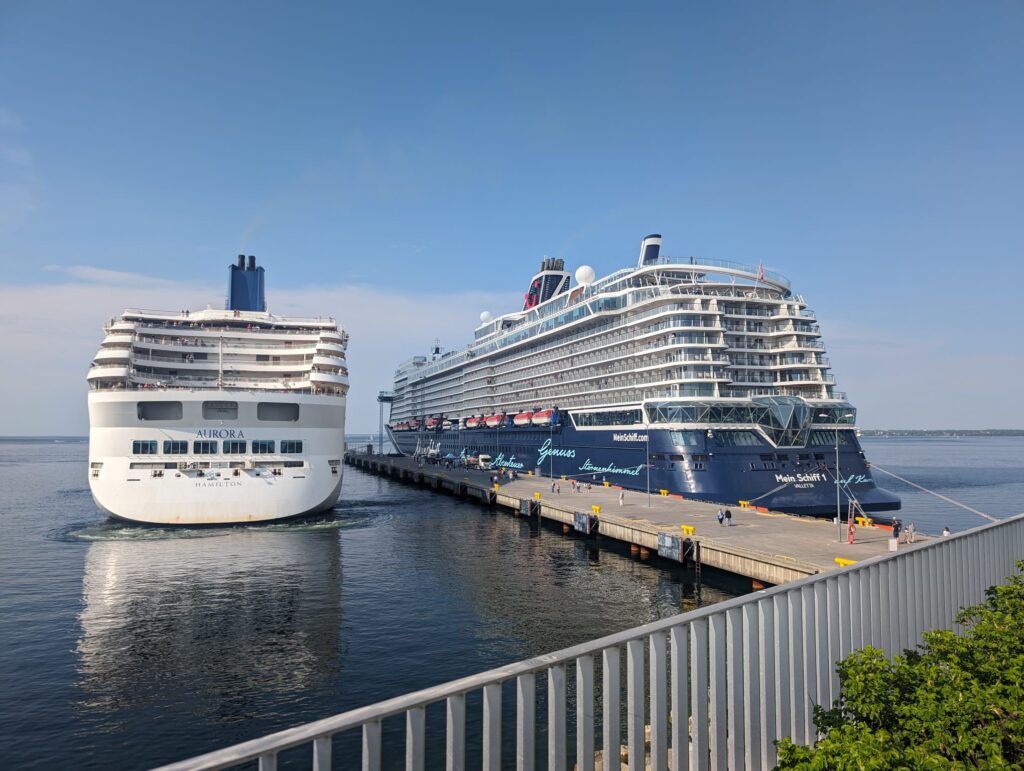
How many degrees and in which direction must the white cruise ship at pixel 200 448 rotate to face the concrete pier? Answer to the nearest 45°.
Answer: approximately 135° to its right

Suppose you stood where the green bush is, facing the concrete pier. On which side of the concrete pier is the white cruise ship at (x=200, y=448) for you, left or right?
left

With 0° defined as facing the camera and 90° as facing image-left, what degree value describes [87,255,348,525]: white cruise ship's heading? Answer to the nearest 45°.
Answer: approximately 180°

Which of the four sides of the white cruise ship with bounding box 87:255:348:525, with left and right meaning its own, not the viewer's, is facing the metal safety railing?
back

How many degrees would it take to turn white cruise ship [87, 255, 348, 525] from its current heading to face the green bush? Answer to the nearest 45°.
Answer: approximately 180°
